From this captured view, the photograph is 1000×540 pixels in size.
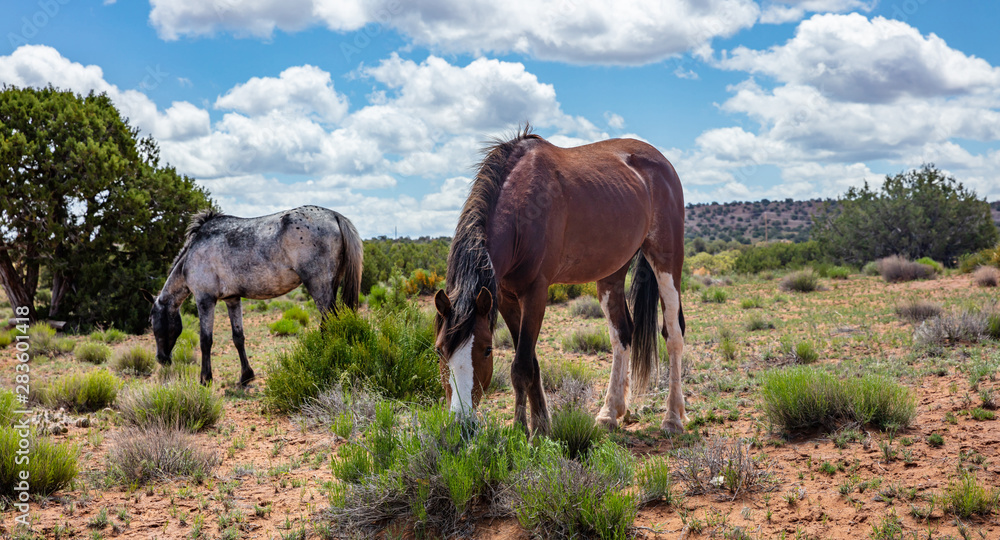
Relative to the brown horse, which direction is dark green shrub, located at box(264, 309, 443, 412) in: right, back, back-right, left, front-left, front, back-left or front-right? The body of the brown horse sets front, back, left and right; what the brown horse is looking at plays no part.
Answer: right

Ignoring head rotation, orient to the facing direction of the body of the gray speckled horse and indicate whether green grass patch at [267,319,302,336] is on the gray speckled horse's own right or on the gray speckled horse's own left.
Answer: on the gray speckled horse's own right

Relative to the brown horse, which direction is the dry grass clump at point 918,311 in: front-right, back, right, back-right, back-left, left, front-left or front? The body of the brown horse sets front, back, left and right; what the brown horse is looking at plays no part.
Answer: back

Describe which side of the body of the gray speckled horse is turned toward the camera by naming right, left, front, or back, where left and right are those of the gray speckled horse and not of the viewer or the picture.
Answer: left

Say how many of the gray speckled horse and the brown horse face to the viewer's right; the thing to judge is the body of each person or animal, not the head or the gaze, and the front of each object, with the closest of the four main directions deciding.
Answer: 0

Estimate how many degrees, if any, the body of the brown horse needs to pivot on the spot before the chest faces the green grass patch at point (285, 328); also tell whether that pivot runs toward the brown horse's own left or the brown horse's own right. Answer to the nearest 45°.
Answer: approximately 90° to the brown horse's own right

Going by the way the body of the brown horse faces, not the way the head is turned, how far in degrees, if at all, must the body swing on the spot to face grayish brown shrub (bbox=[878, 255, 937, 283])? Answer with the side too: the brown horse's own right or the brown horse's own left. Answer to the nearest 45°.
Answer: approximately 180°

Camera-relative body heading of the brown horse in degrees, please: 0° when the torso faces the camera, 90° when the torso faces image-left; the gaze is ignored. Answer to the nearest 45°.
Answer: approximately 45°

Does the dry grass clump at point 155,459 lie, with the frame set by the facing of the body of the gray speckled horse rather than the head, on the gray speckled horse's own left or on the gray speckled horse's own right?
on the gray speckled horse's own left

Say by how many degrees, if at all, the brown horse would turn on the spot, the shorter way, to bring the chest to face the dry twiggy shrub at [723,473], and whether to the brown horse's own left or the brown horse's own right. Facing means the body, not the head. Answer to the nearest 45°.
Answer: approximately 90° to the brown horse's own left

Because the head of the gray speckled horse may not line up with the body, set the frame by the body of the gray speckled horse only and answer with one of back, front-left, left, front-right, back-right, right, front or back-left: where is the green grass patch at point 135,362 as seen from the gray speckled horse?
front-right

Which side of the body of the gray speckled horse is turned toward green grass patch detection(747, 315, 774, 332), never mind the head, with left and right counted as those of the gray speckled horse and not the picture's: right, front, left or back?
back
